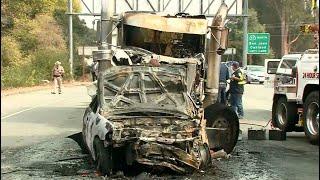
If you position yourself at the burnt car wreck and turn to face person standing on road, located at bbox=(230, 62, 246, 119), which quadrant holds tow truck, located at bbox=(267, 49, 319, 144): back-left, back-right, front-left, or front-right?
front-right

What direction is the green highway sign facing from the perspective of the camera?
toward the camera

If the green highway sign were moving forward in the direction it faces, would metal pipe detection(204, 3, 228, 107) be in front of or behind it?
in front

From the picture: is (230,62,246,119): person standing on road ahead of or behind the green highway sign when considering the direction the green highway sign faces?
ahead

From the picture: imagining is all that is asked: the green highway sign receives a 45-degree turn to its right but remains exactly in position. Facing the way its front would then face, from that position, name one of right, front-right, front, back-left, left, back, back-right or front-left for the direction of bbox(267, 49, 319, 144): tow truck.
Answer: front-left

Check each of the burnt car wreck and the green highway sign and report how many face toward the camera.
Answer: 2

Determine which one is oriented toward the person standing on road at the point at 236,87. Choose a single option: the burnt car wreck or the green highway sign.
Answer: the green highway sign

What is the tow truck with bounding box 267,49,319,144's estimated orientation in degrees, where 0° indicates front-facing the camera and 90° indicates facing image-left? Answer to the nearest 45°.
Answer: approximately 135°

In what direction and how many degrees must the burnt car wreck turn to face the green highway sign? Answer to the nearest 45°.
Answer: approximately 180°

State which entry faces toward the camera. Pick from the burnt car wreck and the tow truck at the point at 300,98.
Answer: the burnt car wreck

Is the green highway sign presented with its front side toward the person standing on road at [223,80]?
yes
